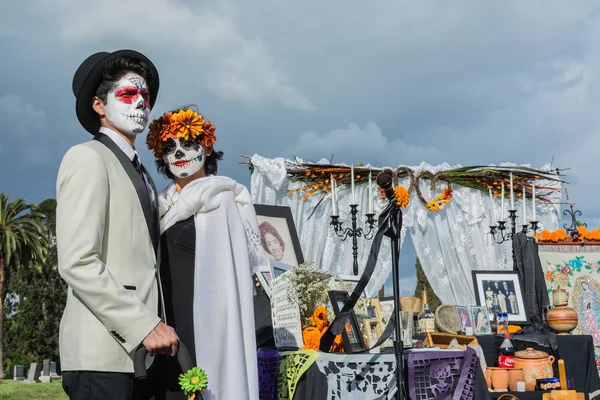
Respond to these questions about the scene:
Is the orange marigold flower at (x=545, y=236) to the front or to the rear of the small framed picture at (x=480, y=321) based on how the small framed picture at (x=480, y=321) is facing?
to the rear

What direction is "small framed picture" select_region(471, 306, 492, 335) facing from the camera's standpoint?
toward the camera

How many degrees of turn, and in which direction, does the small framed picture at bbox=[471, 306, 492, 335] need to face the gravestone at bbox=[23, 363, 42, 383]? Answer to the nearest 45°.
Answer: approximately 135° to its right

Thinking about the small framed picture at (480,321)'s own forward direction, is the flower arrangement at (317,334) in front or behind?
in front

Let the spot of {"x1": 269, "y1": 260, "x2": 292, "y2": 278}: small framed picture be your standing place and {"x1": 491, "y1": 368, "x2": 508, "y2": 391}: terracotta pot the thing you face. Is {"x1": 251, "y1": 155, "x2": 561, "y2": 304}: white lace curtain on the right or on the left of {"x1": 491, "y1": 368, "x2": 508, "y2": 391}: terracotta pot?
left

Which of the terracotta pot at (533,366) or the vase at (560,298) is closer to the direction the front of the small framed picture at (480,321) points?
the terracotta pot

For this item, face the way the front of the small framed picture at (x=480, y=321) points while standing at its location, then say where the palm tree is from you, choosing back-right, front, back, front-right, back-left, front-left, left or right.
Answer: back-right

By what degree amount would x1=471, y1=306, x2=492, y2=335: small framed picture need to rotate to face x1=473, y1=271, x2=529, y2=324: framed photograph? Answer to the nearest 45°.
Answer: approximately 180°

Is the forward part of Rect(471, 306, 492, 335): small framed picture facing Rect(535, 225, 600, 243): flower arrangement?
no

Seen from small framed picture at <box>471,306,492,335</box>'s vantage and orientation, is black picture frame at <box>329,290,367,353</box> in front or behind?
in front

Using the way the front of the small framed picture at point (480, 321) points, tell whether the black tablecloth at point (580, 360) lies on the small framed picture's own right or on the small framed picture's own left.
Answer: on the small framed picture's own left

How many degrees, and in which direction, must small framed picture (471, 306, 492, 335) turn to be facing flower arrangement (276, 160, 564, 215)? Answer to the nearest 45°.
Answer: approximately 180°

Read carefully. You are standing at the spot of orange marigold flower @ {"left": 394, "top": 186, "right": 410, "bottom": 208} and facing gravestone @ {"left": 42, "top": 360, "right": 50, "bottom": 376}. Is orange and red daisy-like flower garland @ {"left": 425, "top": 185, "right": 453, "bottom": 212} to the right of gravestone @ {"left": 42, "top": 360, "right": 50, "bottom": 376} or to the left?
right

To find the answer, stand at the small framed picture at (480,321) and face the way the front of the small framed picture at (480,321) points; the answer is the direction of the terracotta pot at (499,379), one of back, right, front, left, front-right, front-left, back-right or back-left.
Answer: front

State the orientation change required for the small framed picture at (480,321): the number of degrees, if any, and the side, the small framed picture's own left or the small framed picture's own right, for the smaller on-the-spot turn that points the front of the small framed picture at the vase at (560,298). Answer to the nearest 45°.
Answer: approximately 135° to the small framed picture's own left

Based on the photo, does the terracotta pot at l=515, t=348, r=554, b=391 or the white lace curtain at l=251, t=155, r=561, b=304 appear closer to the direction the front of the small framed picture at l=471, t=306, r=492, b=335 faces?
the terracotta pot
